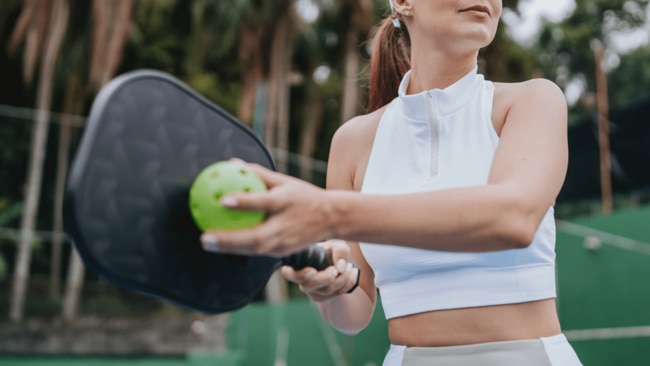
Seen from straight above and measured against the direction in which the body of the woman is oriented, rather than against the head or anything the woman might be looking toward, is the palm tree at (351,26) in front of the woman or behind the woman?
behind

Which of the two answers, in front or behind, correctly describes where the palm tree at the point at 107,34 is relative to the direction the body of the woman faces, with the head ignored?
behind

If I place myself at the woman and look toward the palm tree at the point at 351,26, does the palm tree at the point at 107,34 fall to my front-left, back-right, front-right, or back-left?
front-left

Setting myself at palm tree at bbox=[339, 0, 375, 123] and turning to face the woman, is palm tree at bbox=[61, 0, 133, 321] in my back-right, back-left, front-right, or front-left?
front-right

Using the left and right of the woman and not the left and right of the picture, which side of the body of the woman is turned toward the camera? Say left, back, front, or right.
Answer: front
